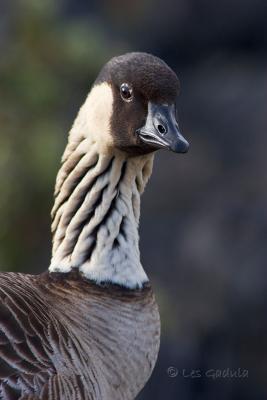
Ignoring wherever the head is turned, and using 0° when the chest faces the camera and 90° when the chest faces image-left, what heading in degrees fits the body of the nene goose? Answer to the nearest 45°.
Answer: approximately 315°
